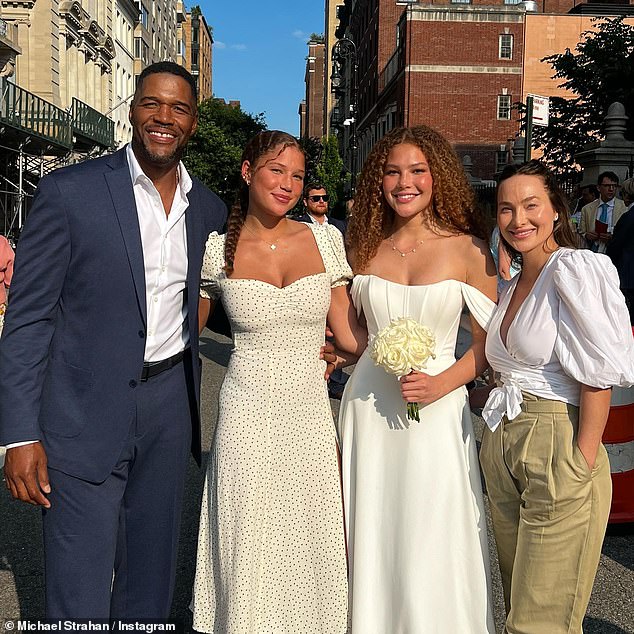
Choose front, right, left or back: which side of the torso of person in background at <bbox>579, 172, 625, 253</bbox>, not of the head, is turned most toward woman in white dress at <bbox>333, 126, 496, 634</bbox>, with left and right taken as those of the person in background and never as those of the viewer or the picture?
front

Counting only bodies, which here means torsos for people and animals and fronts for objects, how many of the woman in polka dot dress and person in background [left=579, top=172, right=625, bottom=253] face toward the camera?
2

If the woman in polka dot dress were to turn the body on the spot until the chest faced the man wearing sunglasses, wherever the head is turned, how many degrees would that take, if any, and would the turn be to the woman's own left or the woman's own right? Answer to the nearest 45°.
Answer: approximately 180°

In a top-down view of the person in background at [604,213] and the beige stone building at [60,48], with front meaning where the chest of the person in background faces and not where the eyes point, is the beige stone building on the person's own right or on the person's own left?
on the person's own right

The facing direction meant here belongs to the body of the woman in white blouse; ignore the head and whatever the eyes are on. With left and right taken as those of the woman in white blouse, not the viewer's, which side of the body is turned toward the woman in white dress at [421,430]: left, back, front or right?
right

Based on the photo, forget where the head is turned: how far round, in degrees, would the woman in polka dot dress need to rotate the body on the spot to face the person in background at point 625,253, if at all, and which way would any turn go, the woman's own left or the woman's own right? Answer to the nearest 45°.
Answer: approximately 135° to the woman's own left

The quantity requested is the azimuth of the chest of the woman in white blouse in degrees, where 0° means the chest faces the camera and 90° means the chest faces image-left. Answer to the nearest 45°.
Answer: approximately 45°

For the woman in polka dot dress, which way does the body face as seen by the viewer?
toward the camera
